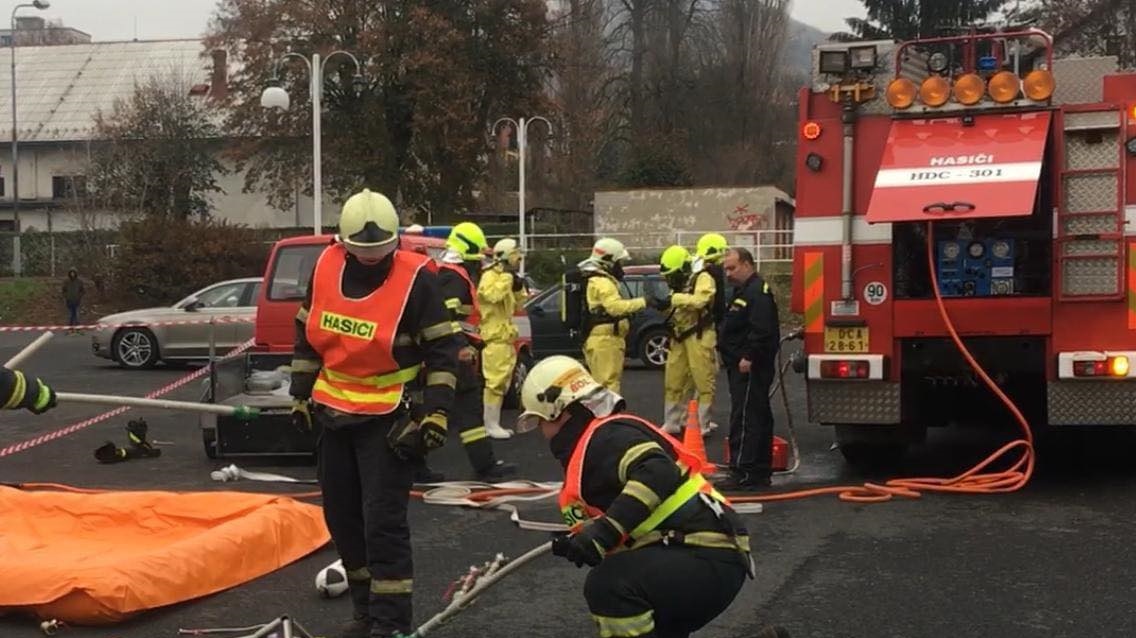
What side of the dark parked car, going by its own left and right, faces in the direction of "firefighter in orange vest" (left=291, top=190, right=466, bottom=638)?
left

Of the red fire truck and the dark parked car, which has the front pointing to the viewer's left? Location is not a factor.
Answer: the dark parked car

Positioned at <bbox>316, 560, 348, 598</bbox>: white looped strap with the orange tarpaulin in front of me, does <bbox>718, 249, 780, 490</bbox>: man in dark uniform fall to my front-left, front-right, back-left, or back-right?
back-right

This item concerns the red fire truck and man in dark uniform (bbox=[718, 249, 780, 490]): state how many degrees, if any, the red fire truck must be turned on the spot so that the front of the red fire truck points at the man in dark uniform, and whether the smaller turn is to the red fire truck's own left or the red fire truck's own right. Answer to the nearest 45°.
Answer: approximately 90° to the red fire truck's own left

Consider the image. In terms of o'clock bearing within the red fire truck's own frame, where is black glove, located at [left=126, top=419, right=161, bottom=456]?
The black glove is roughly at 9 o'clock from the red fire truck.

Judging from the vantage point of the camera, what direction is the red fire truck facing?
facing away from the viewer

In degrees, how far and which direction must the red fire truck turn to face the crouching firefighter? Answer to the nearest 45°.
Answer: approximately 180°

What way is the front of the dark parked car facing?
to the viewer's left
